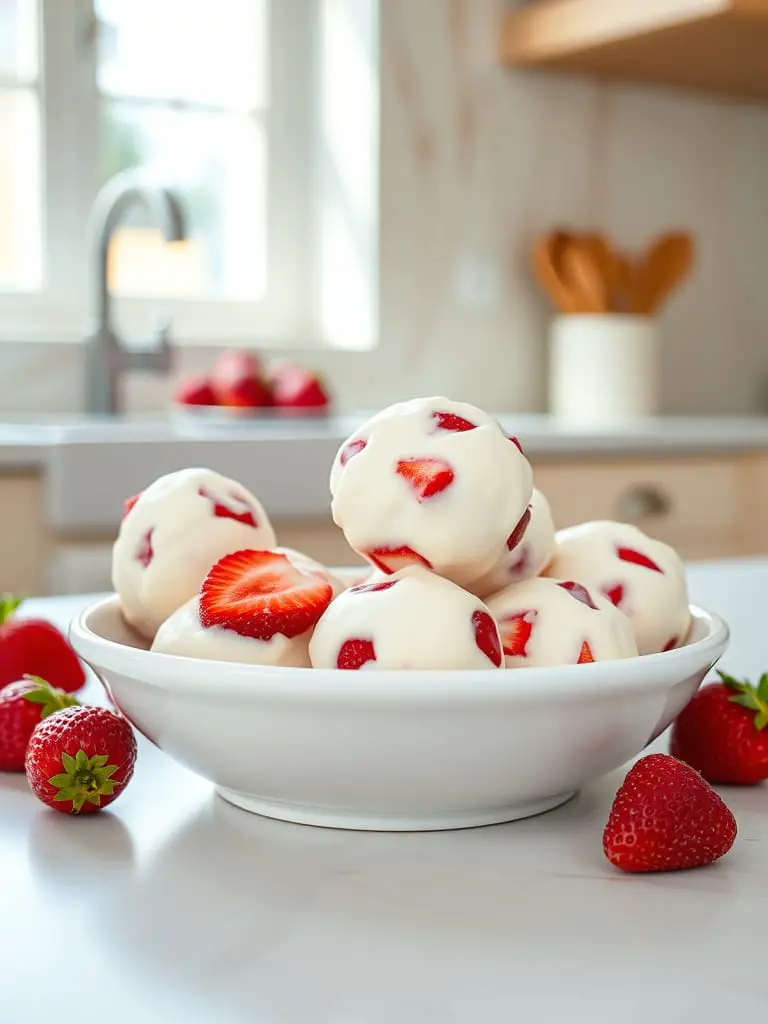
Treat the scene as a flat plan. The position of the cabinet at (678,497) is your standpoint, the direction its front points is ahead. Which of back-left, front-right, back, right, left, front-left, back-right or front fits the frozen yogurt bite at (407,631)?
front

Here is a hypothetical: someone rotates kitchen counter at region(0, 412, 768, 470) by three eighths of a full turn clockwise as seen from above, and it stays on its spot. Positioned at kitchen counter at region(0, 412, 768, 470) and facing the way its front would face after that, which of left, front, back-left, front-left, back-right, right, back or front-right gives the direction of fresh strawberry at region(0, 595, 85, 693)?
back-left

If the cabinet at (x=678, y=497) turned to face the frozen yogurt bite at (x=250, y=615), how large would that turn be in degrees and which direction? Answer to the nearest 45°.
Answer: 0° — it already faces it

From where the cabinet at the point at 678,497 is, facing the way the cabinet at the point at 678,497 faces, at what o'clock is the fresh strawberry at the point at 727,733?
The fresh strawberry is roughly at 12 o'clock from the cabinet.

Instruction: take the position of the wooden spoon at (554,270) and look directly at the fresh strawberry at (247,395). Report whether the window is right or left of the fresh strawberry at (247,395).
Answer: right

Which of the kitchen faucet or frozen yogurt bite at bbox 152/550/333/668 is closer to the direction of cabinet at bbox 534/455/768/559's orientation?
the frozen yogurt bite

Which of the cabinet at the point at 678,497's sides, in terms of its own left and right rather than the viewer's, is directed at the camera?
front

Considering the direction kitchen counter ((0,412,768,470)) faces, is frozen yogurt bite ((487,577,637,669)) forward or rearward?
forward

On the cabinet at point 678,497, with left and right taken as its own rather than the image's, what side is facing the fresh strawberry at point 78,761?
front

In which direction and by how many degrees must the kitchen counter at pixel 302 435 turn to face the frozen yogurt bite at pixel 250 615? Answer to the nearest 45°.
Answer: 0° — it already faces it

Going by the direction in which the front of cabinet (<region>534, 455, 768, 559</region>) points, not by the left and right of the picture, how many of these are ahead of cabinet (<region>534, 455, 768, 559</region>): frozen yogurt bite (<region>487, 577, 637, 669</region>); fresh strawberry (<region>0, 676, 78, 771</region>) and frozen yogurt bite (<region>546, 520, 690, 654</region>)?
3

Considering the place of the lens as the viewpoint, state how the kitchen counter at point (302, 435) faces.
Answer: facing the viewer

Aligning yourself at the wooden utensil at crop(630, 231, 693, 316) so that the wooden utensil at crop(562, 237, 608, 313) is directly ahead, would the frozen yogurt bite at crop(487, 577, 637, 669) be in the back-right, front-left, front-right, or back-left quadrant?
front-left

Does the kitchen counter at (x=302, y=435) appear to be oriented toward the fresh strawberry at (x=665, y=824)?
yes
